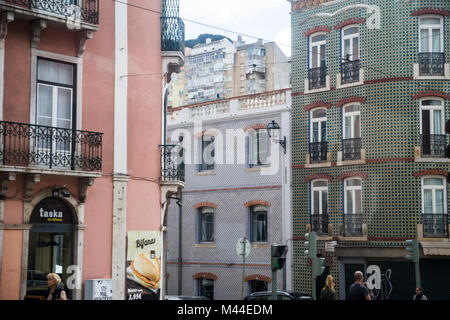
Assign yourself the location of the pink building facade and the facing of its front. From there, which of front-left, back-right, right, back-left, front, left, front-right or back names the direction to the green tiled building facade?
back-left

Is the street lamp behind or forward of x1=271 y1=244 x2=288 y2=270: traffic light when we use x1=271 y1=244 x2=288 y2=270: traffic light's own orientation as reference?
behind

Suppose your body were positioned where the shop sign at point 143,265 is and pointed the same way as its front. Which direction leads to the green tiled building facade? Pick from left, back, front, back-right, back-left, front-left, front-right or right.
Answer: back-left

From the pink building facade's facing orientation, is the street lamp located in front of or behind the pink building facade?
behind

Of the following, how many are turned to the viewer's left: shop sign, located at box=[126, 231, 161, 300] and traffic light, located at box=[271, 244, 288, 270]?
0

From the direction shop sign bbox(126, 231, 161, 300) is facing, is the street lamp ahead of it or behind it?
behind

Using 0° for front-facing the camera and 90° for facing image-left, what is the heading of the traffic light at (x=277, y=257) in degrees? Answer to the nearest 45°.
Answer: approximately 315°

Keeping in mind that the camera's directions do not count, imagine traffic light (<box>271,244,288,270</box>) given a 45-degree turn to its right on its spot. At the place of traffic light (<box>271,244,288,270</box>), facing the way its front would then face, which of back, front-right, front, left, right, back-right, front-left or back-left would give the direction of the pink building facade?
right
